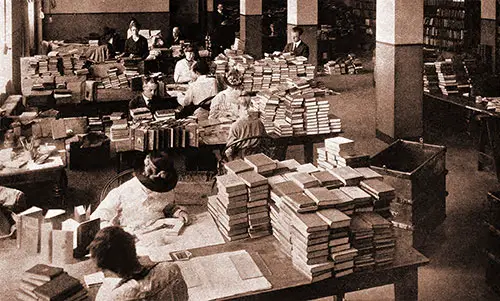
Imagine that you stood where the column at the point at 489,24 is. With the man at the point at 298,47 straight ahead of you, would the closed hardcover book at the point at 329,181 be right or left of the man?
left

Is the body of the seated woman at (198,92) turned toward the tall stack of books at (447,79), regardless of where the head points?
no

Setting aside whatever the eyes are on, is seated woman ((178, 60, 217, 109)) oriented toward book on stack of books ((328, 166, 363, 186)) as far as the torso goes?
no

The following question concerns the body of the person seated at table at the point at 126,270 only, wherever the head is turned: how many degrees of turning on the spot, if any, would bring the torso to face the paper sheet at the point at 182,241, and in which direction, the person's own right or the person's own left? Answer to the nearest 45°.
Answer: approximately 45° to the person's own right

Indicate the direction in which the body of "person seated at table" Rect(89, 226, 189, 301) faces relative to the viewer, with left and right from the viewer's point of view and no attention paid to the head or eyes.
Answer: facing away from the viewer and to the left of the viewer

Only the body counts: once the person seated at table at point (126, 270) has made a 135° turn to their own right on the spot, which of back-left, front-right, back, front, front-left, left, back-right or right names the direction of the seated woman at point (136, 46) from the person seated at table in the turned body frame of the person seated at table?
left

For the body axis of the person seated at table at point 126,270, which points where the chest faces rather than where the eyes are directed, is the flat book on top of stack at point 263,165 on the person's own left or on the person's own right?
on the person's own right

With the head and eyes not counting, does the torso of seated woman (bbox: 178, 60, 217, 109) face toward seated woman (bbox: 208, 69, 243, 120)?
no

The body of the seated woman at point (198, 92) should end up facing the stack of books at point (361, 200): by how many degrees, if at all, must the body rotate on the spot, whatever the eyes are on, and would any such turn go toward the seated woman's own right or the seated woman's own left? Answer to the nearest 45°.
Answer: approximately 135° to the seated woman's own left
